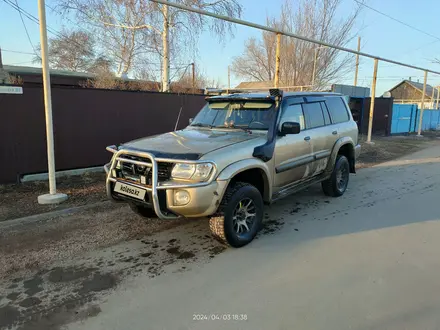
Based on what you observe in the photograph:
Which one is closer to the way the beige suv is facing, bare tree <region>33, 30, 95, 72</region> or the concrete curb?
the concrete curb

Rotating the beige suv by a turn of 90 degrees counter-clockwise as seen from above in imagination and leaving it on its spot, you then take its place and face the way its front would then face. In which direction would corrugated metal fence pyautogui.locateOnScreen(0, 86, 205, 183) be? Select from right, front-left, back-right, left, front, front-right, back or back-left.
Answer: back

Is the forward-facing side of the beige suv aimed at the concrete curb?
no

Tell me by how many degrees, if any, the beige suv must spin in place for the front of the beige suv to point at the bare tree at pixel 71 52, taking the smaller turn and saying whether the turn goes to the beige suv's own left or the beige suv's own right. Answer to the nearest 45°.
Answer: approximately 90° to the beige suv's own right

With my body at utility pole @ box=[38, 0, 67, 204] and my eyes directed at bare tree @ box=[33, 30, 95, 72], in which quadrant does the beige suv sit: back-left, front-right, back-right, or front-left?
back-right

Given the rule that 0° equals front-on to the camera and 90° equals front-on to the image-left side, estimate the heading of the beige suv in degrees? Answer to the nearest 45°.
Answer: approximately 45°

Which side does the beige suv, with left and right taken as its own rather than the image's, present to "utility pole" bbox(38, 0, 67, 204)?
right

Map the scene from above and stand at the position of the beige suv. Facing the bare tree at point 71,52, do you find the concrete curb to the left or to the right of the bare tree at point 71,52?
left
